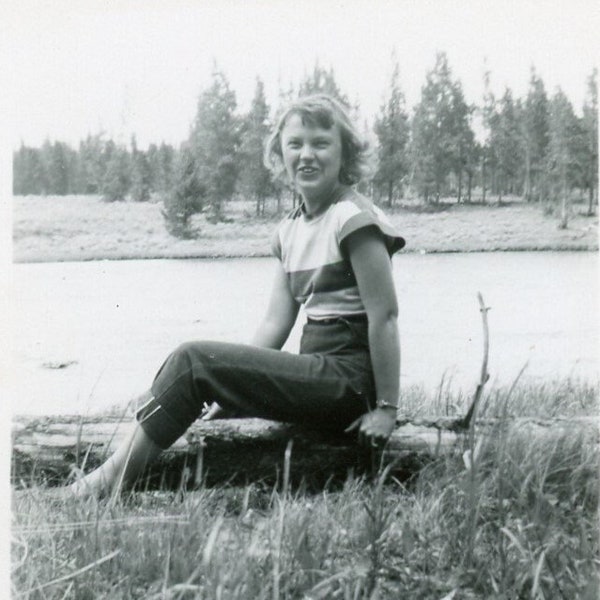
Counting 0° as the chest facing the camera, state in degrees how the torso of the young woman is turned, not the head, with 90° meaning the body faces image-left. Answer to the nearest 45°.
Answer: approximately 45°
